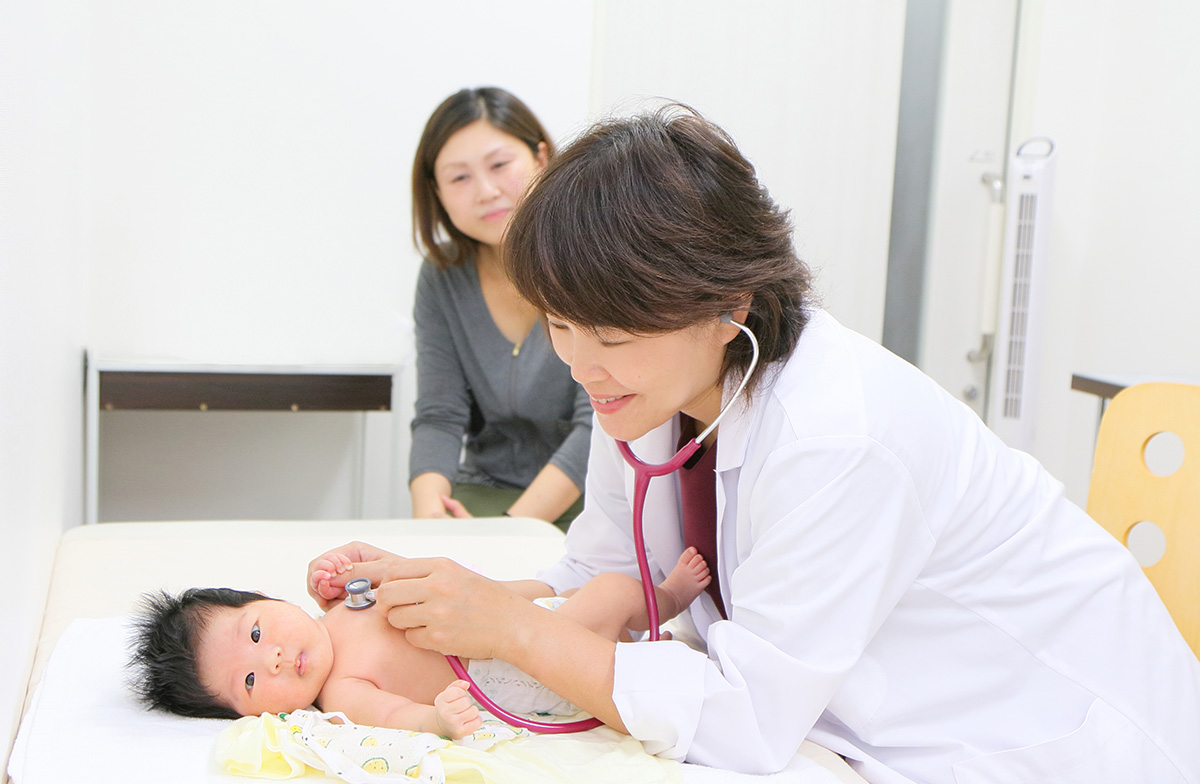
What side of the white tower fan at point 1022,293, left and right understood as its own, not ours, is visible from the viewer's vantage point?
front

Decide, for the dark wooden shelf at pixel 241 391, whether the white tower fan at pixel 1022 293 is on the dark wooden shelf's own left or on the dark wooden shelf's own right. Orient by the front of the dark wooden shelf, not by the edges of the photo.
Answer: on the dark wooden shelf's own left

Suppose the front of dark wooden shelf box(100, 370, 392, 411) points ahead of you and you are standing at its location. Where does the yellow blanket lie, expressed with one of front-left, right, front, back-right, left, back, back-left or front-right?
front

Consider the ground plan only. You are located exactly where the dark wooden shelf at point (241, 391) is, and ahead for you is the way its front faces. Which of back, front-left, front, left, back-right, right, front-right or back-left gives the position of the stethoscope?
front

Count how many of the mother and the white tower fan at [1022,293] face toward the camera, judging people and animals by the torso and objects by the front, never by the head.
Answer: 2

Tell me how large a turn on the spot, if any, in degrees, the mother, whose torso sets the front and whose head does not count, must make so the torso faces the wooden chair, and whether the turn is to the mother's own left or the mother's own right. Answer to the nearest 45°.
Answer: approximately 45° to the mother's own left

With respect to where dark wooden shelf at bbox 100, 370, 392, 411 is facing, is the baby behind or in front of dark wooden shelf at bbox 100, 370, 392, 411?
in front

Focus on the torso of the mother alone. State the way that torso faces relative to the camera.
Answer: toward the camera

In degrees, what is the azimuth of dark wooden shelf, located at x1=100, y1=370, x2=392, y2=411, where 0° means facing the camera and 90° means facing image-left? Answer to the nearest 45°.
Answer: approximately 0°

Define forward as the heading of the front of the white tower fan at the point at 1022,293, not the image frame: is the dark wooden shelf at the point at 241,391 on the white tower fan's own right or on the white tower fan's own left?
on the white tower fan's own right

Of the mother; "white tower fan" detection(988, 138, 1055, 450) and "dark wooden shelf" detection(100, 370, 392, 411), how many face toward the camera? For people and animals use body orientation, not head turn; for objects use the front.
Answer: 3

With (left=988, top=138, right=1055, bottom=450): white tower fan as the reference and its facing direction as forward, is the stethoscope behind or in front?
in front

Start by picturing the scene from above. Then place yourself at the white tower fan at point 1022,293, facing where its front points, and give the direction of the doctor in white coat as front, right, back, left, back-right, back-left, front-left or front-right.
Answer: front

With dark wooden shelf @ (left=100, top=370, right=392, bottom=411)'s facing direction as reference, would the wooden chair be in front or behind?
in front
